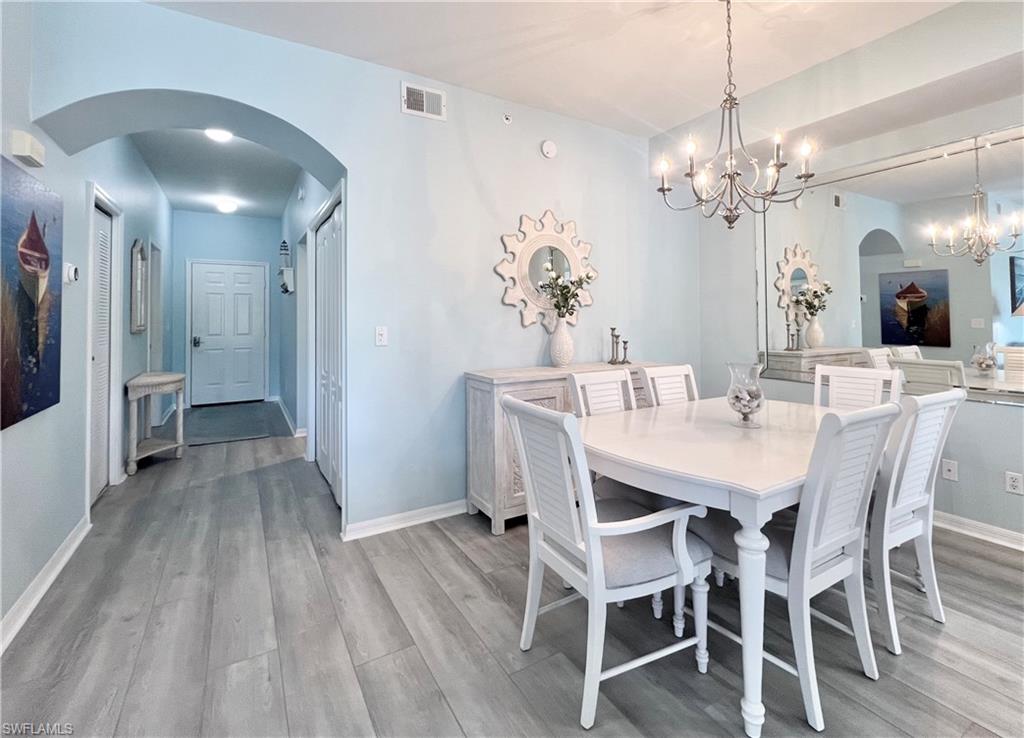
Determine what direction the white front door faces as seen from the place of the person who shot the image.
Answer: facing the viewer

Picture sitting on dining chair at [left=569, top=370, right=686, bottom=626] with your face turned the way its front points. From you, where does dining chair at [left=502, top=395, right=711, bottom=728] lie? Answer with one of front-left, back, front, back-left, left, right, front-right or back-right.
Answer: front-right

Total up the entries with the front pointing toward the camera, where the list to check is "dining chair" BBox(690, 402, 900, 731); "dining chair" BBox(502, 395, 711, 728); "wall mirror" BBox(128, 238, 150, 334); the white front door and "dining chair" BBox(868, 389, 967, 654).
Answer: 1

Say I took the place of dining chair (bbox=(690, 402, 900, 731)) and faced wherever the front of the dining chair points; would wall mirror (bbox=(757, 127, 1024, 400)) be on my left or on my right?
on my right

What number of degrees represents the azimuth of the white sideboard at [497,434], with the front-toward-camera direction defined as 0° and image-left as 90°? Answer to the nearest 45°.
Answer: approximately 315°

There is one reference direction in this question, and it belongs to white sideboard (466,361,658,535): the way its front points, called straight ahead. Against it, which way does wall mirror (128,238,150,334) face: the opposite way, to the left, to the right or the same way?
to the left

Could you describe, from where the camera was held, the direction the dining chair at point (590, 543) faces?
facing away from the viewer and to the right of the viewer

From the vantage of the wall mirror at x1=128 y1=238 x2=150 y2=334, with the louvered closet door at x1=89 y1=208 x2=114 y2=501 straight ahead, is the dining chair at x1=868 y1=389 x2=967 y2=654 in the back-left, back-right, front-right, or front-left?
front-left

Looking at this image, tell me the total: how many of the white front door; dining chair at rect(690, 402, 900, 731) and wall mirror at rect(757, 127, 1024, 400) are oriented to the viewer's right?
0

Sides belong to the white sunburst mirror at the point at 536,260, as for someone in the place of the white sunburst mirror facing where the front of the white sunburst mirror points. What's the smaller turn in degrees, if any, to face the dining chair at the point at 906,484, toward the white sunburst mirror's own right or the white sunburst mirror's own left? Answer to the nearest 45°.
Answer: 0° — it already faces it

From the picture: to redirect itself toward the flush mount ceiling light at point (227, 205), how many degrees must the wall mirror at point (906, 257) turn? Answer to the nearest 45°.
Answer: approximately 45° to its right

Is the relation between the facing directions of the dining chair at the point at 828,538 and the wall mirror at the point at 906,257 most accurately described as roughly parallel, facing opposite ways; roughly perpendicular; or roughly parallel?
roughly perpendicular

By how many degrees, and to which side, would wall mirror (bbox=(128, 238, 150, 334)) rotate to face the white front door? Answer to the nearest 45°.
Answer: approximately 90° to its left

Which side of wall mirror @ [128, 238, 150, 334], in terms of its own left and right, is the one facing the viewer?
right

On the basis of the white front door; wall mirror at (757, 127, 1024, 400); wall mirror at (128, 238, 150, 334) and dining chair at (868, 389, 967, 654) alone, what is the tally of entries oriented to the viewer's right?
1

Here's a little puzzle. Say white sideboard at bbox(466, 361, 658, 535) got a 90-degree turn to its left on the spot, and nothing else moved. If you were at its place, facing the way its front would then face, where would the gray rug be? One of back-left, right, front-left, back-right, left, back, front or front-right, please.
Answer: left
